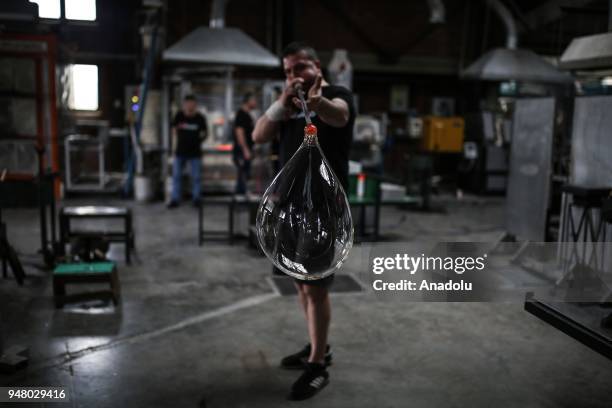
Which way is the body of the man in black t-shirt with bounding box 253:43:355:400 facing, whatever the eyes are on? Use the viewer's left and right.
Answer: facing the viewer and to the left of the viewer

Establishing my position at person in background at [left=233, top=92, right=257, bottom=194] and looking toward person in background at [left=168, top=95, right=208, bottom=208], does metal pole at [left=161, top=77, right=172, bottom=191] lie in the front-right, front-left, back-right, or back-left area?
front-right

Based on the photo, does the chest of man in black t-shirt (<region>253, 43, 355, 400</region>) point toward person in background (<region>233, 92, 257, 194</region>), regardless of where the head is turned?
no

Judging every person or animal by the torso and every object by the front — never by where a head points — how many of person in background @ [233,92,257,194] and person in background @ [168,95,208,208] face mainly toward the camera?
1

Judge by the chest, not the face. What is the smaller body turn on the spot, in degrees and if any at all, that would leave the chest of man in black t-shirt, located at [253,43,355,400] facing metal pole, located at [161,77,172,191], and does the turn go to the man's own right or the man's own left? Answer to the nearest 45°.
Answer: approximately 135° to the man's own right

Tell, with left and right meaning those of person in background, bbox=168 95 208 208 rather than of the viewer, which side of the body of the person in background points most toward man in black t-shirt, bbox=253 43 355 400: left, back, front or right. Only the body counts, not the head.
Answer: front

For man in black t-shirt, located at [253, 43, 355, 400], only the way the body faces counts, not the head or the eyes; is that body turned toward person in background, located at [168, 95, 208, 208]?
no

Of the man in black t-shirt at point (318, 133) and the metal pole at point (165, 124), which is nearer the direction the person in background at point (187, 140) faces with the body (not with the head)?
the man in black t-shirt

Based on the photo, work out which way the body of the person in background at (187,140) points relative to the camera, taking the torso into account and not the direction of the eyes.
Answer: toward the camera

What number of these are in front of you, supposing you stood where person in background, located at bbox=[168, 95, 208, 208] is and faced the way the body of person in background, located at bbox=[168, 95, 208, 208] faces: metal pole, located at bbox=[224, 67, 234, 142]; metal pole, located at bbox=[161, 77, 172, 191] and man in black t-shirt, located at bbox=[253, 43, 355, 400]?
1

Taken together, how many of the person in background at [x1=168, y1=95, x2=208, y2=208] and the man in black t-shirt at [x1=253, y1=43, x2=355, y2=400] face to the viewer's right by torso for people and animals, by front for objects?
0

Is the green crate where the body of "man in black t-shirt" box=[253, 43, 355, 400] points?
no

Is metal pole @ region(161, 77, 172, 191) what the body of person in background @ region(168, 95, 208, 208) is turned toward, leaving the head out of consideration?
no
